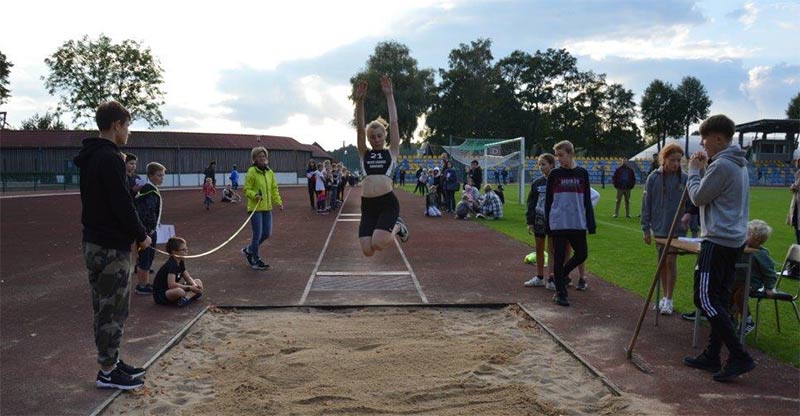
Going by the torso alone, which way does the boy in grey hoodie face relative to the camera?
to the viewer's left

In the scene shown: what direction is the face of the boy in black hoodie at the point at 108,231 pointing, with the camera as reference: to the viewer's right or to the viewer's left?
to the viewer's right

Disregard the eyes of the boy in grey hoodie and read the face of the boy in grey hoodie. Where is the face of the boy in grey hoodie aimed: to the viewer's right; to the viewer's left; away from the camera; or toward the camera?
to the viewer's left

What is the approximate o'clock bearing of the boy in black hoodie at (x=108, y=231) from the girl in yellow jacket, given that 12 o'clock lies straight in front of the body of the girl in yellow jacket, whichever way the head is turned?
The boy in black hoodie is roughly at 2 o'clock from the girl in yellow jacket.

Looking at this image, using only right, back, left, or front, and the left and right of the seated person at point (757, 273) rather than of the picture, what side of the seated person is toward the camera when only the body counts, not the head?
left

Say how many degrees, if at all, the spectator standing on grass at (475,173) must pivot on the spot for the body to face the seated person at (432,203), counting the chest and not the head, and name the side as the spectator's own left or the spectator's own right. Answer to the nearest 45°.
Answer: approximately 45° to the spectator's own right

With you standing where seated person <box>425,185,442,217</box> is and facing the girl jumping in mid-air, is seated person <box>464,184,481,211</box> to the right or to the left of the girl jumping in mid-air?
left

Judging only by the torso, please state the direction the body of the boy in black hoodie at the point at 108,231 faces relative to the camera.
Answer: to the viewer's right

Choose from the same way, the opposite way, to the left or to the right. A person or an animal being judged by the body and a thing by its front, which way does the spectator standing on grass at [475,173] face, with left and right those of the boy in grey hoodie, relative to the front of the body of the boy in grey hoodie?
to the left

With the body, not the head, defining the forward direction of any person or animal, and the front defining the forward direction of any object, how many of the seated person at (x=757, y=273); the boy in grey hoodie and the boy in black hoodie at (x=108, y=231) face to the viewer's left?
2
